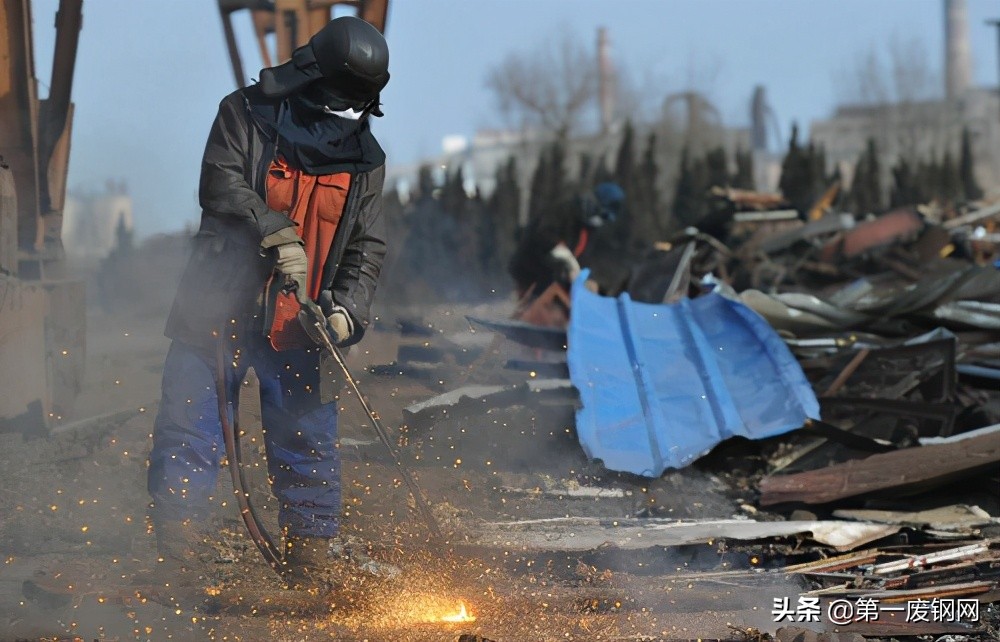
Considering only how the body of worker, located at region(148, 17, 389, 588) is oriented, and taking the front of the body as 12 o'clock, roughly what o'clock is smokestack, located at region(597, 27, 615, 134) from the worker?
The smokestack is roughly at 8 o'clock from the worker.

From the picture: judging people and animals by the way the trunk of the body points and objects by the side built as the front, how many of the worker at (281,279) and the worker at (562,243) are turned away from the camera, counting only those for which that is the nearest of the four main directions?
0

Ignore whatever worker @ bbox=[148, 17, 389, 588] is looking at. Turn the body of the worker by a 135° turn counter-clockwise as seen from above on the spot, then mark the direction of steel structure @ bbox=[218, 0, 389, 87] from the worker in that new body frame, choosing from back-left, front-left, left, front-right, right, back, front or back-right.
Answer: front

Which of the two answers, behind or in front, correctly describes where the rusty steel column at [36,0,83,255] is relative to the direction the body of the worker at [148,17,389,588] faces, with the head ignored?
behind

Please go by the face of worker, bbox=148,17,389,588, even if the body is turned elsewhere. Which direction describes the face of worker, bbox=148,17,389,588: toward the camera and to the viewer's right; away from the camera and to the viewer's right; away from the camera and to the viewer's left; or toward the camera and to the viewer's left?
toward the camera and to the viewer's right

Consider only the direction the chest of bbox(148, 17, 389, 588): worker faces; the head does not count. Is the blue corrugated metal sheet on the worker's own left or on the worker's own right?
on the worker's own left

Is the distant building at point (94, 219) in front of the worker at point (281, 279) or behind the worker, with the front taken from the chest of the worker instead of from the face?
behind
